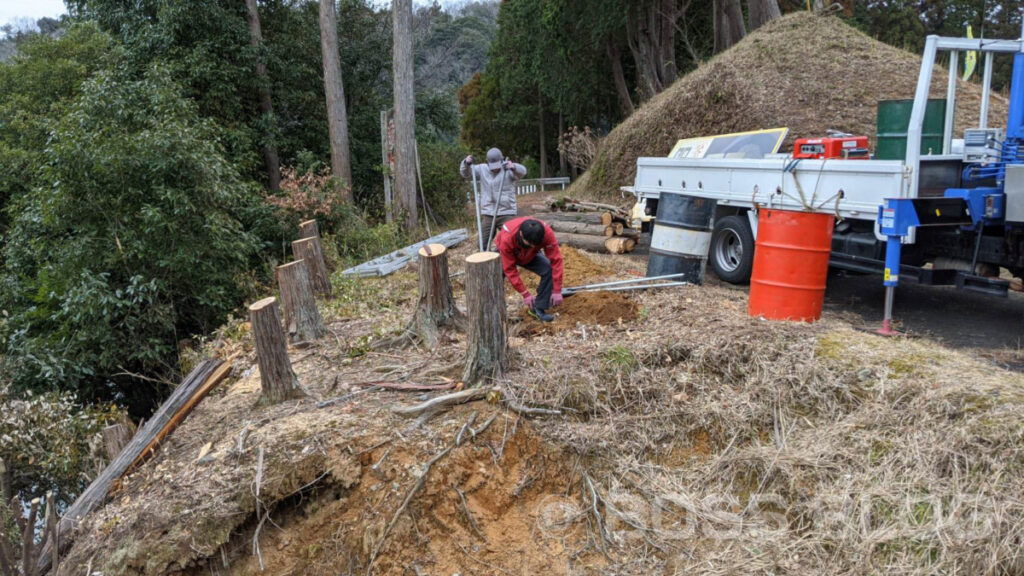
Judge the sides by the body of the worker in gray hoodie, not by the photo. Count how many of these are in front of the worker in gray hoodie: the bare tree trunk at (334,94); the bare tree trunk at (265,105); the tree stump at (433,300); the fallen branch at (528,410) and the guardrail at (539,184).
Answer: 2

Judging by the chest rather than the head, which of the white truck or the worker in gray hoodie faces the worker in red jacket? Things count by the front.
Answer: the worker in gray hoodie

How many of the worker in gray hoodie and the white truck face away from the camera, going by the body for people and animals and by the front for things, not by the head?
0

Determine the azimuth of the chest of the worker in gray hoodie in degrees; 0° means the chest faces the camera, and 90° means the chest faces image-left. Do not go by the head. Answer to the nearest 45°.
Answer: approximately 0°

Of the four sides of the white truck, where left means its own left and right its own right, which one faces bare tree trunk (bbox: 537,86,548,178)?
back

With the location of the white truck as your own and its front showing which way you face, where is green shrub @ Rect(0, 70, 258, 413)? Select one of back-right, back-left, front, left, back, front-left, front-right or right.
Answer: back-right

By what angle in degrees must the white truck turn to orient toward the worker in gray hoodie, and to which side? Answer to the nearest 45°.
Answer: approximately 135° to its right

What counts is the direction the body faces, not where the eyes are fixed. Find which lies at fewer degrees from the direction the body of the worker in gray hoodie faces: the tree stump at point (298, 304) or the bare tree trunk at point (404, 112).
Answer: the tree stump

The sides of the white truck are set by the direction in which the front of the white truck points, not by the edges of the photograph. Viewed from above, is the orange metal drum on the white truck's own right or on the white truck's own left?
on the white truck's own right

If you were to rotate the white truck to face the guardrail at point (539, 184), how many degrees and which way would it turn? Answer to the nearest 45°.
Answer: approximately 180°

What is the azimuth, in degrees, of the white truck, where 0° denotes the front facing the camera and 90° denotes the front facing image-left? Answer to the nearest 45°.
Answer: approximately 315°

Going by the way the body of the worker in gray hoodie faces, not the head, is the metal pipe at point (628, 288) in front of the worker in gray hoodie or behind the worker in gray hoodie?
in front
